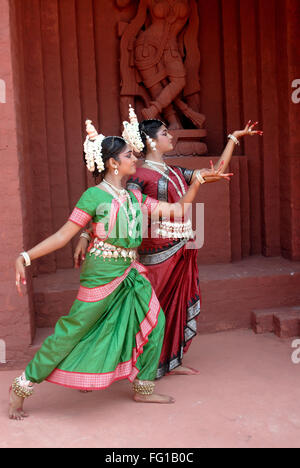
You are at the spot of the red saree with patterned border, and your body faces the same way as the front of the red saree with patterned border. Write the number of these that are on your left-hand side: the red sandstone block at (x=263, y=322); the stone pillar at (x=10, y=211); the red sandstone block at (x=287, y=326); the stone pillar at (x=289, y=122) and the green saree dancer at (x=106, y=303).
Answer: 3

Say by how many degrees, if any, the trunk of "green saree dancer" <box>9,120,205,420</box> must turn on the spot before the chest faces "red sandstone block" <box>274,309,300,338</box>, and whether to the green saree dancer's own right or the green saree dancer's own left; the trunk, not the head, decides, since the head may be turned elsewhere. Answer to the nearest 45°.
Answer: approximately 90° to the green saree dancer's own left

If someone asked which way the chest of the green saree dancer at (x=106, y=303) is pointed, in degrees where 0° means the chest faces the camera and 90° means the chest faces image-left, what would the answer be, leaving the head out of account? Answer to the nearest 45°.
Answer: approximately 315°

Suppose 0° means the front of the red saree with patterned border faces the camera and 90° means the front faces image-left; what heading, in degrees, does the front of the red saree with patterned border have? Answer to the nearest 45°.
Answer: approximately 315°

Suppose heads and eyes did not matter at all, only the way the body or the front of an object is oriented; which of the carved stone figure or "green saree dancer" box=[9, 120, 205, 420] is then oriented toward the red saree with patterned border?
the carved stone figure

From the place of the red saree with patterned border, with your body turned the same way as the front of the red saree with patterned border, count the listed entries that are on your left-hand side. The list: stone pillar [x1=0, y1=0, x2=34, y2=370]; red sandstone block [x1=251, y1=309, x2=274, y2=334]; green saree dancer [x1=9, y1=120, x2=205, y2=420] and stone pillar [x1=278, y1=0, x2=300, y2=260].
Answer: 2

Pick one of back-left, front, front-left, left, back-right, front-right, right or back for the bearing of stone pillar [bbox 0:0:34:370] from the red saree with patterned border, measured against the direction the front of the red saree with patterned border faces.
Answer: back-right

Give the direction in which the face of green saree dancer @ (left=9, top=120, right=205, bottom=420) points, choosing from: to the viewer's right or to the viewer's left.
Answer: to the viewer's right

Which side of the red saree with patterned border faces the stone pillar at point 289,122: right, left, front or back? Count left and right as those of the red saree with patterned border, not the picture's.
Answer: left
